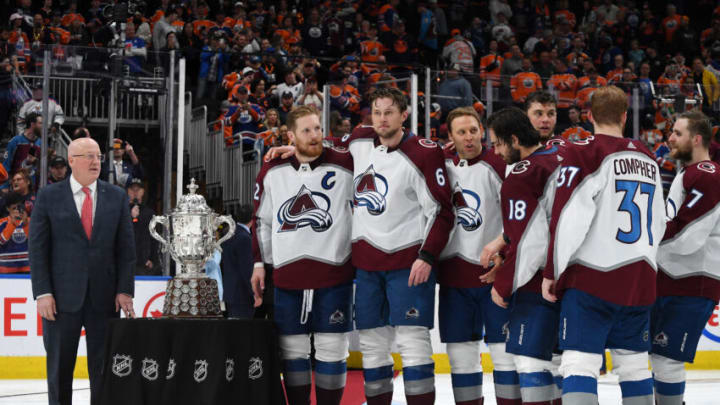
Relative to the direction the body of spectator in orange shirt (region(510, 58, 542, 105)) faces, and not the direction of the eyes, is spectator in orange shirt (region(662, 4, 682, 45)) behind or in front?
behind

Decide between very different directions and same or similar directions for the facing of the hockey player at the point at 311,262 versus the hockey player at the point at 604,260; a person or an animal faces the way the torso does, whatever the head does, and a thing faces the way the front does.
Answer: very different directions

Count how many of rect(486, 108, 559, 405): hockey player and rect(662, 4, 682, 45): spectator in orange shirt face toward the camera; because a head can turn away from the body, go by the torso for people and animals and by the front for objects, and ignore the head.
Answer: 1

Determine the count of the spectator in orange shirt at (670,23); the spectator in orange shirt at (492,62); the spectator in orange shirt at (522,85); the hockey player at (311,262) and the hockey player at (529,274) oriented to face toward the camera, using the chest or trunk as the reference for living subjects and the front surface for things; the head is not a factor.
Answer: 4

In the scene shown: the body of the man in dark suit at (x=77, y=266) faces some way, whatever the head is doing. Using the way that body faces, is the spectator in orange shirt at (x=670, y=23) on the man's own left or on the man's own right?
on the man's own left

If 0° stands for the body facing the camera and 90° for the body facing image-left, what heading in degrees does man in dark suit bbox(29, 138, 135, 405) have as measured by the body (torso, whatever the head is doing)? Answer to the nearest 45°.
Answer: approximately 0°

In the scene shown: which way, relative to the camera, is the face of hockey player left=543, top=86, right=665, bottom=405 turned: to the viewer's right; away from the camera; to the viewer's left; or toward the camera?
away from the camera

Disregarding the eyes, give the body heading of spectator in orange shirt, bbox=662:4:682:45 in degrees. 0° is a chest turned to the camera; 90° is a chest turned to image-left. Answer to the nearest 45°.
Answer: approximately 0°
